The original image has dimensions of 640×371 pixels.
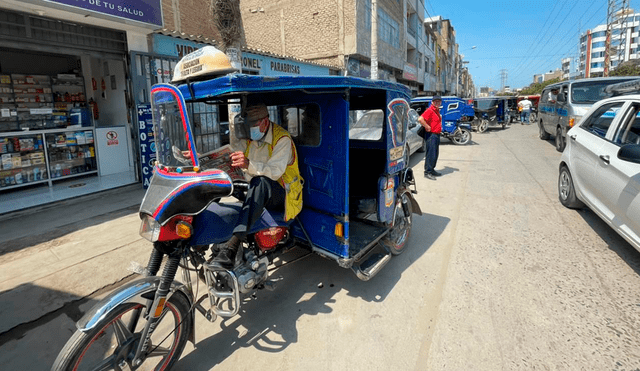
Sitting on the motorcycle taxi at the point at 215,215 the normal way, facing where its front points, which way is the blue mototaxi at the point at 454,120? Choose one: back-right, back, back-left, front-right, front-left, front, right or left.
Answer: back

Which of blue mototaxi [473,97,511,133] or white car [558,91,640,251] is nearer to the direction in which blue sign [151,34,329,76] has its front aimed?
the white car

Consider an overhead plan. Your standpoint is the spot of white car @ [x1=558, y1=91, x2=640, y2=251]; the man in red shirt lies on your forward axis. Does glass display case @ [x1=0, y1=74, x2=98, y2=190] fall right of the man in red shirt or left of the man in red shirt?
left

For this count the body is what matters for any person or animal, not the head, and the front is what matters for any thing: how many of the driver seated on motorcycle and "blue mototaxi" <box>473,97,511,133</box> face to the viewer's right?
0

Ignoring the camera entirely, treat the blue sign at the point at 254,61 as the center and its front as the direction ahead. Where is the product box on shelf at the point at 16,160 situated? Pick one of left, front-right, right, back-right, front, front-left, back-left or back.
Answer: right

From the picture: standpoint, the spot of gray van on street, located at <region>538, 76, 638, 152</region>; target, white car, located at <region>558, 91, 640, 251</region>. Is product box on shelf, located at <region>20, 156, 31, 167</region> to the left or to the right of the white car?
right

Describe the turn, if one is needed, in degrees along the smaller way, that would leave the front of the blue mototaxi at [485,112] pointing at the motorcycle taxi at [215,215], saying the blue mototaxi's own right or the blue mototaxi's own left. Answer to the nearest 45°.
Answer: approximately 45° to the blue mototaxi's own left

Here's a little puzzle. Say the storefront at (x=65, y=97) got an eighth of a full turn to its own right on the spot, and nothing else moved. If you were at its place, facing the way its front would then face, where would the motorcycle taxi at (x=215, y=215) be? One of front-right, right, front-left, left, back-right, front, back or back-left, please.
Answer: front

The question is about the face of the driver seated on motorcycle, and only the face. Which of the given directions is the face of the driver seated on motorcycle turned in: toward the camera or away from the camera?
toward the camera

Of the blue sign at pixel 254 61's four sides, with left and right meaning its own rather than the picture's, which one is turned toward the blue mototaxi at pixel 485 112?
left

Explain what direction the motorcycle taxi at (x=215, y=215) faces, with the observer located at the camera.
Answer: facing the viewer and to the left of the viewer

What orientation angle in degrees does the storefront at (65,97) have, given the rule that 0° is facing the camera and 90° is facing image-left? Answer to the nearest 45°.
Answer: approximately 315°

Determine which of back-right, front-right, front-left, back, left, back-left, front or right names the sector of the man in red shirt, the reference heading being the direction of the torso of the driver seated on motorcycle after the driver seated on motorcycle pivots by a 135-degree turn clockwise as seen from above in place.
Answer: front-right
